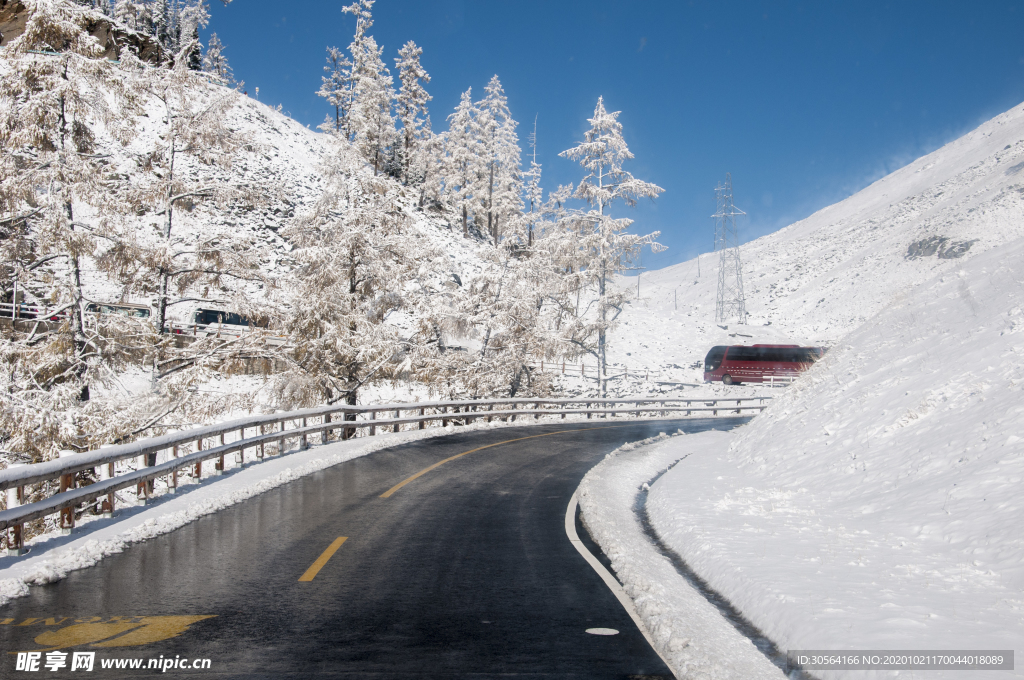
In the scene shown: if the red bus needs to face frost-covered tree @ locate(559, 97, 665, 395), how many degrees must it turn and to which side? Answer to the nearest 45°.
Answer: approximately 45° to its left

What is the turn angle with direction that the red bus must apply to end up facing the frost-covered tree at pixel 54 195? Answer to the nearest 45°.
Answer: approximately 90° to its left

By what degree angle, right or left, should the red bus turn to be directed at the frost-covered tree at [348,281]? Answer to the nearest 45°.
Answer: approximately 45° to its left

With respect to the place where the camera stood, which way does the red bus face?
facing to the left of the viewer
